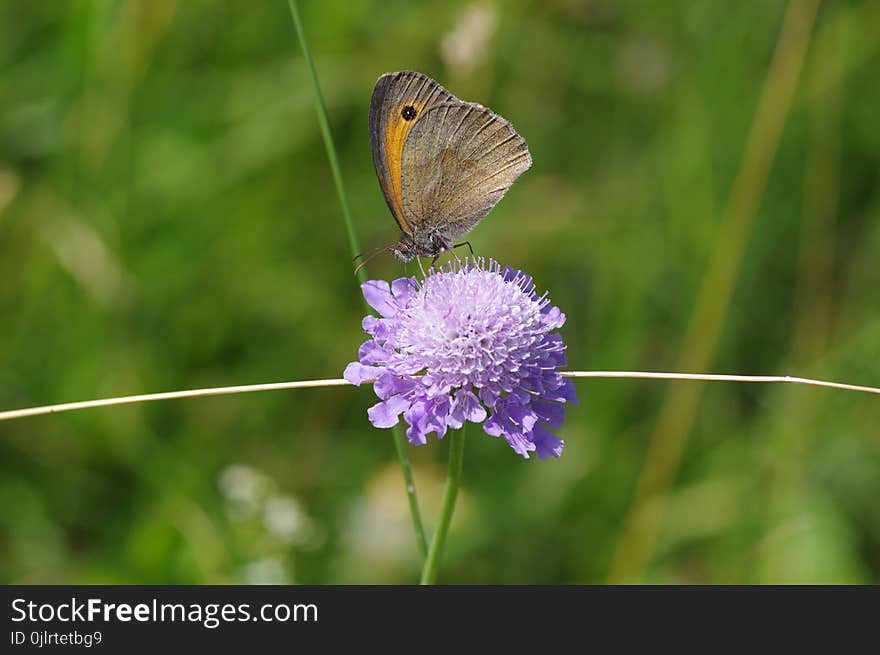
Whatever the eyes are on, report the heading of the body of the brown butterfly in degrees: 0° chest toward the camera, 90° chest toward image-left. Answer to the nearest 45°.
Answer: approximately 90°
